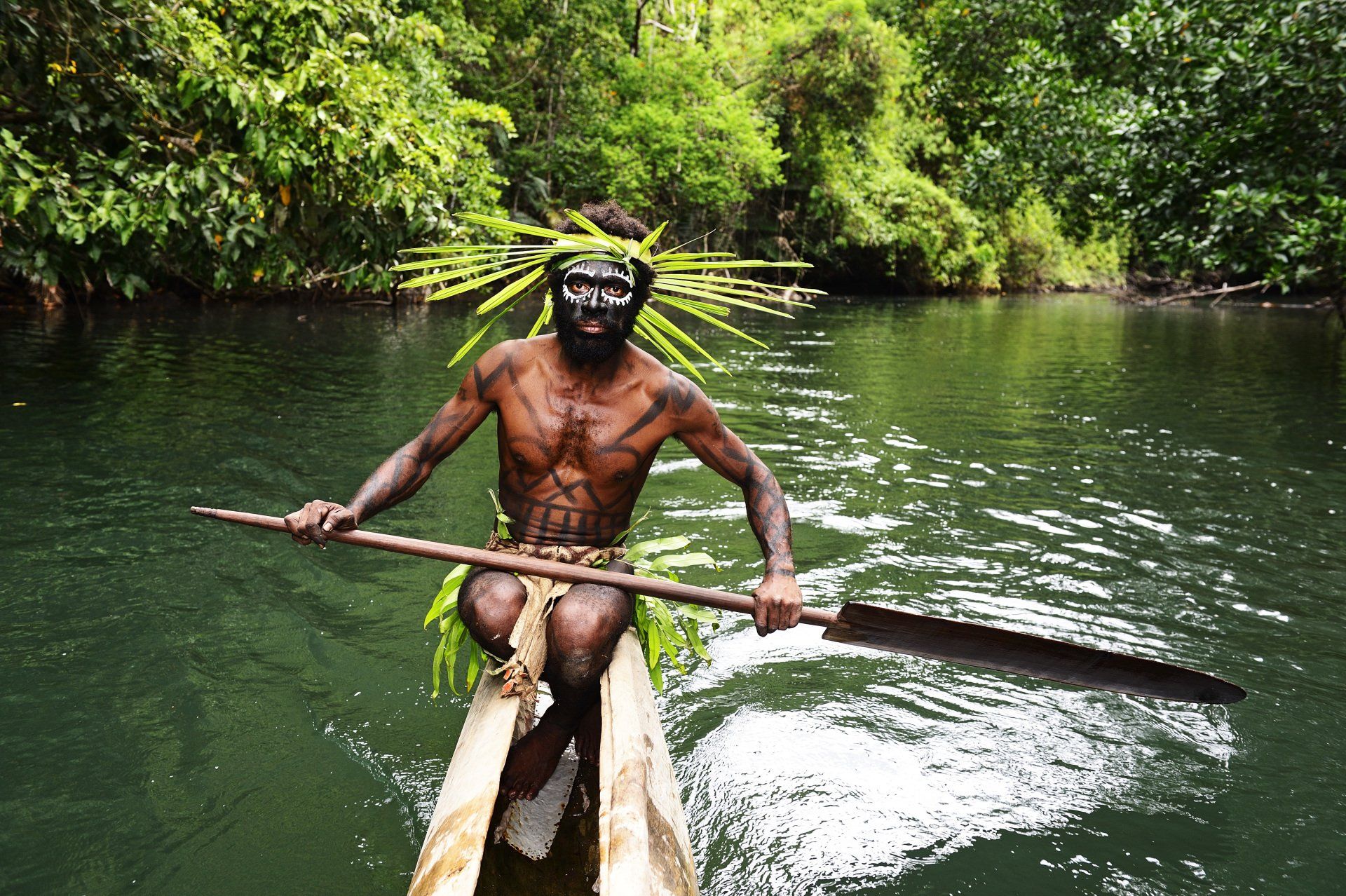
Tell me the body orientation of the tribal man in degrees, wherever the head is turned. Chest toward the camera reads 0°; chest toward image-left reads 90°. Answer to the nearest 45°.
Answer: approximately 0°

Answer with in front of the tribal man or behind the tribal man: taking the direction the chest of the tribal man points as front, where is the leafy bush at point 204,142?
behind
